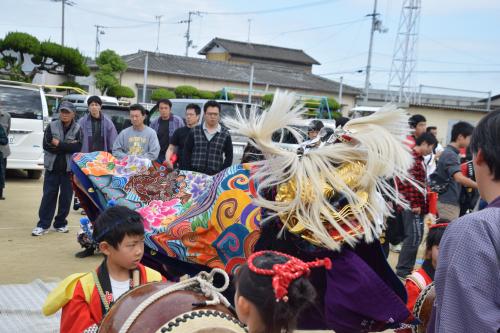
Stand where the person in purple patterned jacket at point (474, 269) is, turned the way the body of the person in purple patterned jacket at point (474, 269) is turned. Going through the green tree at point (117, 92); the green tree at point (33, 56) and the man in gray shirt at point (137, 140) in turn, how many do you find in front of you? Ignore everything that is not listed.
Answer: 3

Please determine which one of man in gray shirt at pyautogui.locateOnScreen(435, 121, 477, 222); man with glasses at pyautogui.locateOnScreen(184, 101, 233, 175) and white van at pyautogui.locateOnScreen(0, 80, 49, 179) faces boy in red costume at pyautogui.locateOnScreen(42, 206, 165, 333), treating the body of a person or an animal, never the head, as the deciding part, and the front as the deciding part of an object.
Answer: the man with glasses

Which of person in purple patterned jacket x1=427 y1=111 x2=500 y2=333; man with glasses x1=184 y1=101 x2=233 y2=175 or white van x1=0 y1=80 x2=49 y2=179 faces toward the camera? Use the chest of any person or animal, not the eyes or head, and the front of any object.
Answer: the man with glasses

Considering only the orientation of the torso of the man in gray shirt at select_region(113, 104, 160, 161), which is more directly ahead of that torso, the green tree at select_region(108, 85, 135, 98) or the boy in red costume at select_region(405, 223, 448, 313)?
the boy in red costume

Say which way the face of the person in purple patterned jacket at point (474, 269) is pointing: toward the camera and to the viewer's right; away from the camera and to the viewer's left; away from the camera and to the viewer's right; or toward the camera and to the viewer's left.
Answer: away from the camera and to the viewer's left

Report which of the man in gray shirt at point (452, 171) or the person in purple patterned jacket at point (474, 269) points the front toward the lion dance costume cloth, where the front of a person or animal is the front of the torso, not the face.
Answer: the person in purple patterned jacket at point (474, 269)

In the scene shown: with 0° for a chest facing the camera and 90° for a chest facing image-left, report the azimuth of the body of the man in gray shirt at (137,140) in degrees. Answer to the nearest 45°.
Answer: approximately 0°

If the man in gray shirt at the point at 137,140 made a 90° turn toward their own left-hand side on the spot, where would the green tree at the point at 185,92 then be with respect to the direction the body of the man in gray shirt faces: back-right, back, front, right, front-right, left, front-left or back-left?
left
